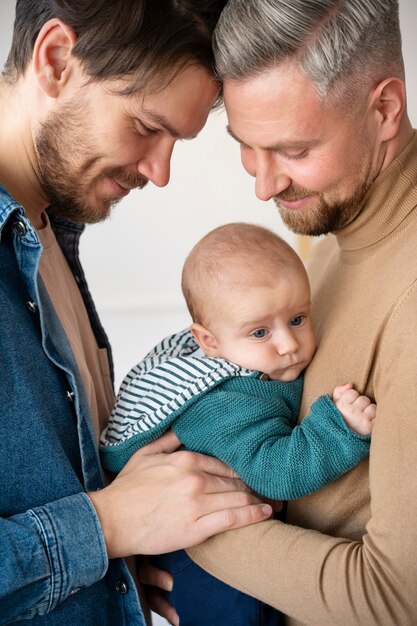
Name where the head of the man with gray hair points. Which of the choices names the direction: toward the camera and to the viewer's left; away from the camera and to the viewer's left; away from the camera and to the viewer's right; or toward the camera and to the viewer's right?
toward the camera and to the viewer's left

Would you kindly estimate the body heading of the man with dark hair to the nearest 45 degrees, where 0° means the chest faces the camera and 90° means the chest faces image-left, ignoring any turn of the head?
approximately 270°

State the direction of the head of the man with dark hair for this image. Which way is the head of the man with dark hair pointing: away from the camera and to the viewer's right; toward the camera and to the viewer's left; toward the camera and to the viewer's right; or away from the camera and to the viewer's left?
toward the camera and to the viewer's right
